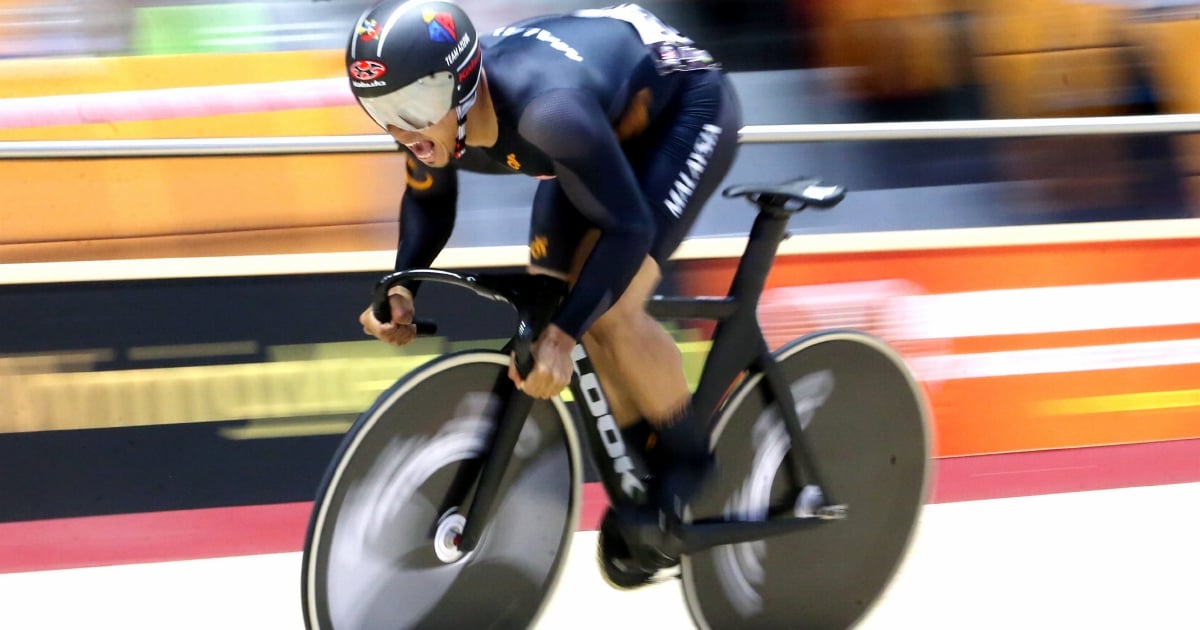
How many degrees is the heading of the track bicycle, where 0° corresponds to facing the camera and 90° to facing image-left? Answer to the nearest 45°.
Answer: approximately 45°

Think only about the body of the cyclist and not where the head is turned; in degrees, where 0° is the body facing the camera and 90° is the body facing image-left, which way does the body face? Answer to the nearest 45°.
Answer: approximately 45°
